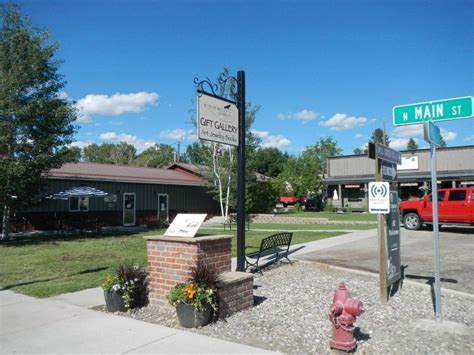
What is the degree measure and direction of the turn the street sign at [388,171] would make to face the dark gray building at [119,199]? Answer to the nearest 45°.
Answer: approximately 180°

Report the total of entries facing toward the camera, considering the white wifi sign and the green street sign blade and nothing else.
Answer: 2

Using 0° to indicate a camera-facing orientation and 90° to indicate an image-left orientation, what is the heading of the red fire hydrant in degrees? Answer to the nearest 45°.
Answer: approximately 315°

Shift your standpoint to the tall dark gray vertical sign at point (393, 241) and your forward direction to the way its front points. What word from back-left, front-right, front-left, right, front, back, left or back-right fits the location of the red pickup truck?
back-left

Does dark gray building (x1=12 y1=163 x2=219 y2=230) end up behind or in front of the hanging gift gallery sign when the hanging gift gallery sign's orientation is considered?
behind

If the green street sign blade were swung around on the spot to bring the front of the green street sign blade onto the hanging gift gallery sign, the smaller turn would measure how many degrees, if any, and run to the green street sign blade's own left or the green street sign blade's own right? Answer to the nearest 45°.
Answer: approximately 90° to the green street sign blade's own right

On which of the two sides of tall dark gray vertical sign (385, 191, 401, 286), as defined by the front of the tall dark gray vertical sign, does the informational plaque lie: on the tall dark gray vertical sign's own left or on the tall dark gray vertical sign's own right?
on the tall dark gray vertical sign's own right

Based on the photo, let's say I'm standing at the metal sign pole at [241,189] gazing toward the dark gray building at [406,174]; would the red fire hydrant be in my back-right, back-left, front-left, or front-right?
back-right

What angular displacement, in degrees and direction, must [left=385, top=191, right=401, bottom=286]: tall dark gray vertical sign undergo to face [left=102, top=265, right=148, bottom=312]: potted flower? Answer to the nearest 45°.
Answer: approximately 90° to its right

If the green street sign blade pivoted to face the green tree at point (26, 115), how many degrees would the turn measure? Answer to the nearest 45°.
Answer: approximately 90° to its right
